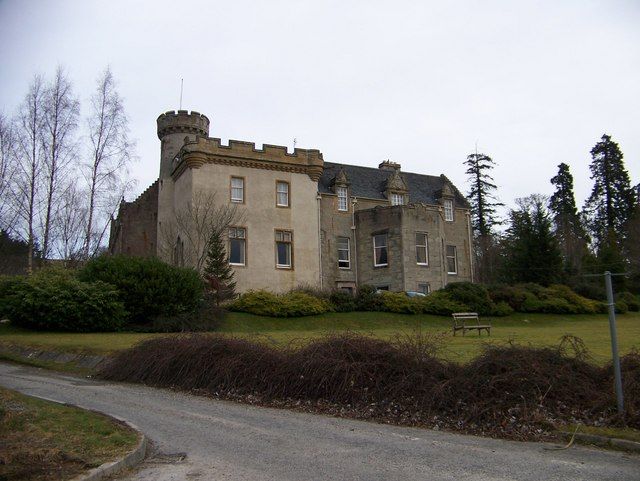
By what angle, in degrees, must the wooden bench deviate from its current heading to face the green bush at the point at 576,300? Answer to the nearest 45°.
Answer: approximately 135° to its left

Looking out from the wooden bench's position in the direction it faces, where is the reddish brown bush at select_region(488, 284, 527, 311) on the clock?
The reddish brown bush is roughly at 8 o'clock from the wooden bench.

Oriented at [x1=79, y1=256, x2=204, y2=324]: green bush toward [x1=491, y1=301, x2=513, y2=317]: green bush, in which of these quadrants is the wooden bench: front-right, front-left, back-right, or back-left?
front-right

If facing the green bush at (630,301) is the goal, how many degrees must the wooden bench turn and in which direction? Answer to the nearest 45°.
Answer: approximately 90° to its left

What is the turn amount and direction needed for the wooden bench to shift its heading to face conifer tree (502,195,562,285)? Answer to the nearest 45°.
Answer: approximately 135° to its left

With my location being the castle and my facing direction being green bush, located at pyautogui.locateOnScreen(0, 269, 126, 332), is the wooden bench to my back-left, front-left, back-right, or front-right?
front-left

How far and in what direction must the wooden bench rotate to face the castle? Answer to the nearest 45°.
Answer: approximately 180°

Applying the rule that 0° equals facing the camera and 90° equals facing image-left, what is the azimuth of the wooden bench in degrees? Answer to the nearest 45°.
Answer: approximately 315°

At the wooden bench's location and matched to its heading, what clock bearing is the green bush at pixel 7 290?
The green bush is roughly at 4 o'clock from the wooden bench.

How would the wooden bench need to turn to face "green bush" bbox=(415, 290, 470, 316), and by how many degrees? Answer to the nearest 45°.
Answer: approximately 135° to its left

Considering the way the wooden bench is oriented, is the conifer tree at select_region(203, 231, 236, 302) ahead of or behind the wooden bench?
behind

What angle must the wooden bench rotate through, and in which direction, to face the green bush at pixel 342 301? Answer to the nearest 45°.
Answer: approximately 180°

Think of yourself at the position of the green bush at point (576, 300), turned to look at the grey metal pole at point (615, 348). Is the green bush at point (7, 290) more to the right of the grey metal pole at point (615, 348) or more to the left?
right

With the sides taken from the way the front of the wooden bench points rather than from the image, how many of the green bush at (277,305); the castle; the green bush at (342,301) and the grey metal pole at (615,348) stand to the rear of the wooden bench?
3

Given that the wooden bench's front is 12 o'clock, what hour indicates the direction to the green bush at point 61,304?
The green bush is roughly at 4 o'clock from the wooden bench.
